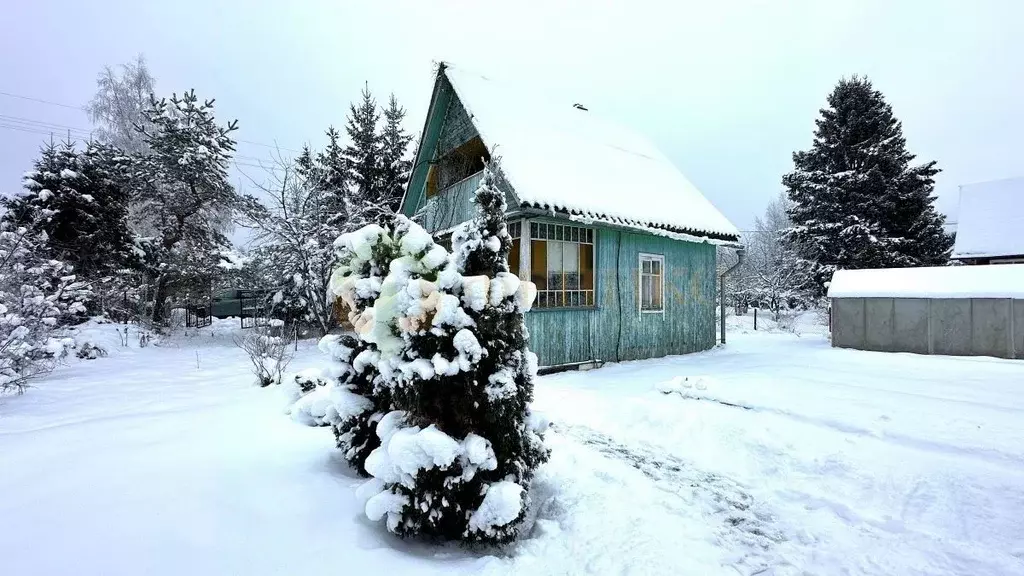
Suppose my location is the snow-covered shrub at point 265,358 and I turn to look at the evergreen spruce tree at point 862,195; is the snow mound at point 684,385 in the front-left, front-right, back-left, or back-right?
front-right

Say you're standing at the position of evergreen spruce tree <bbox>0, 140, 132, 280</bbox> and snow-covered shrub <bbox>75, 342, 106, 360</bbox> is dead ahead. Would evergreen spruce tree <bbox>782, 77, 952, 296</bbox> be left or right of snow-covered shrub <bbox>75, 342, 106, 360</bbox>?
left

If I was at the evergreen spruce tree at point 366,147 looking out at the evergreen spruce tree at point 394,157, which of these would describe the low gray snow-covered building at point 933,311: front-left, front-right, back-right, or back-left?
front-right
